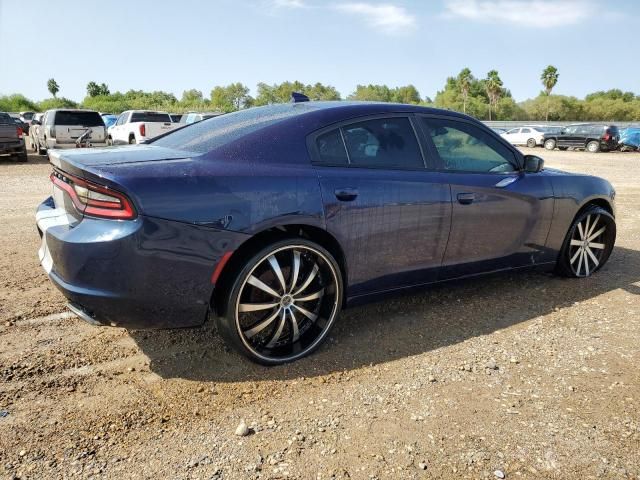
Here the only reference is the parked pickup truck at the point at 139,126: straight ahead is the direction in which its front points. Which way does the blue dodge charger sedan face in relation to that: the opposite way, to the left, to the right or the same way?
to the right

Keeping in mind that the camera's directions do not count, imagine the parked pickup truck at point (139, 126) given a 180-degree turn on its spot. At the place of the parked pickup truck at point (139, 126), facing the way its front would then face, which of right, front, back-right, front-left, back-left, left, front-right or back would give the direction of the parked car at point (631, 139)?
front-left

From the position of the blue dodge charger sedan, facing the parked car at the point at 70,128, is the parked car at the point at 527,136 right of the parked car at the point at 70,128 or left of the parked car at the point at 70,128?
right

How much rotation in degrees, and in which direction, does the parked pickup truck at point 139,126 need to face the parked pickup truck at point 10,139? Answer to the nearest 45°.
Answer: approximately 45° to its left

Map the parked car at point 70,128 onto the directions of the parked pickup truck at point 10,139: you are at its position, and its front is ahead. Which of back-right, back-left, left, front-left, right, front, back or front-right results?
right

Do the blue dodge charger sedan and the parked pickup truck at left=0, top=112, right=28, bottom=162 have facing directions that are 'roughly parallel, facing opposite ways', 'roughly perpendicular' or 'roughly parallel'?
roughly perpendicular

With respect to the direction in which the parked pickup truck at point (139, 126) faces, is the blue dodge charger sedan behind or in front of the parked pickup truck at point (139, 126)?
behind

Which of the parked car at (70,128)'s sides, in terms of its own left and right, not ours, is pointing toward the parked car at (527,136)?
right

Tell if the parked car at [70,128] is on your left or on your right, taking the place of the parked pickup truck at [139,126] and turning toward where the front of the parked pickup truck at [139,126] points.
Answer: on your left

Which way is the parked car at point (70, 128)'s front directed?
away from the camera

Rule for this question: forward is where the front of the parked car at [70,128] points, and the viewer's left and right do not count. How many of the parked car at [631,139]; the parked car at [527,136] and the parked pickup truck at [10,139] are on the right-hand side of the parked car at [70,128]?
2

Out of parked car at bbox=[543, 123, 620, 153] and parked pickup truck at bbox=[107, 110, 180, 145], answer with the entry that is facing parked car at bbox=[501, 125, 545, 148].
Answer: parked car at bbox=[543, 123, 620, 153]

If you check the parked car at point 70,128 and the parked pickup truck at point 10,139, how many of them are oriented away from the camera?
2

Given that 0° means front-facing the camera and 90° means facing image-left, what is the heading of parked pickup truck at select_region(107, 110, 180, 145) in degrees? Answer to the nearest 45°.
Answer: approximately 135°

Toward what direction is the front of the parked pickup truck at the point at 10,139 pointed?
away from the camera
